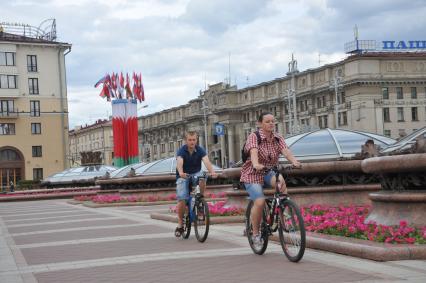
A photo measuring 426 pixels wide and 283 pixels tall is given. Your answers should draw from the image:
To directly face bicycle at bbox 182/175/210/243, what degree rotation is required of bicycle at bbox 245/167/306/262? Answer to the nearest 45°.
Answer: approximately 180°

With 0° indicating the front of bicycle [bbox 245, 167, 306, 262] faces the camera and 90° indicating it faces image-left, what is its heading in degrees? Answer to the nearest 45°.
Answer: approximately 315°

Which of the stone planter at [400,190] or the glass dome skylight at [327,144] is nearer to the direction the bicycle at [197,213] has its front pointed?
the stone planter

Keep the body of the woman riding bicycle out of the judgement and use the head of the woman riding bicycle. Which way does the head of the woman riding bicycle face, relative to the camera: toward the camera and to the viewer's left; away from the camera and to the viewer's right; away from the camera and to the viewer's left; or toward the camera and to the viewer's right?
toward the camera and to the viewer's right

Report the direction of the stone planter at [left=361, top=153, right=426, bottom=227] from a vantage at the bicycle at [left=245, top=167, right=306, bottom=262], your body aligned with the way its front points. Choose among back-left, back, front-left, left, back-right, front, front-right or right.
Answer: left

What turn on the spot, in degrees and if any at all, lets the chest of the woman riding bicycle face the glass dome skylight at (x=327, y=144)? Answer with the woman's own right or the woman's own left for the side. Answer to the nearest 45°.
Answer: approximately 135° to the woman's own left

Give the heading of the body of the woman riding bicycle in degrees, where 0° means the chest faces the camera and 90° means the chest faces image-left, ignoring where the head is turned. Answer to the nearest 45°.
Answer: approximately 315°

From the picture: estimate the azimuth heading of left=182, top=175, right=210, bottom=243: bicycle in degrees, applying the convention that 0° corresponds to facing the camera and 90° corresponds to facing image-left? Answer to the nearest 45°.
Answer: approximately 315°
